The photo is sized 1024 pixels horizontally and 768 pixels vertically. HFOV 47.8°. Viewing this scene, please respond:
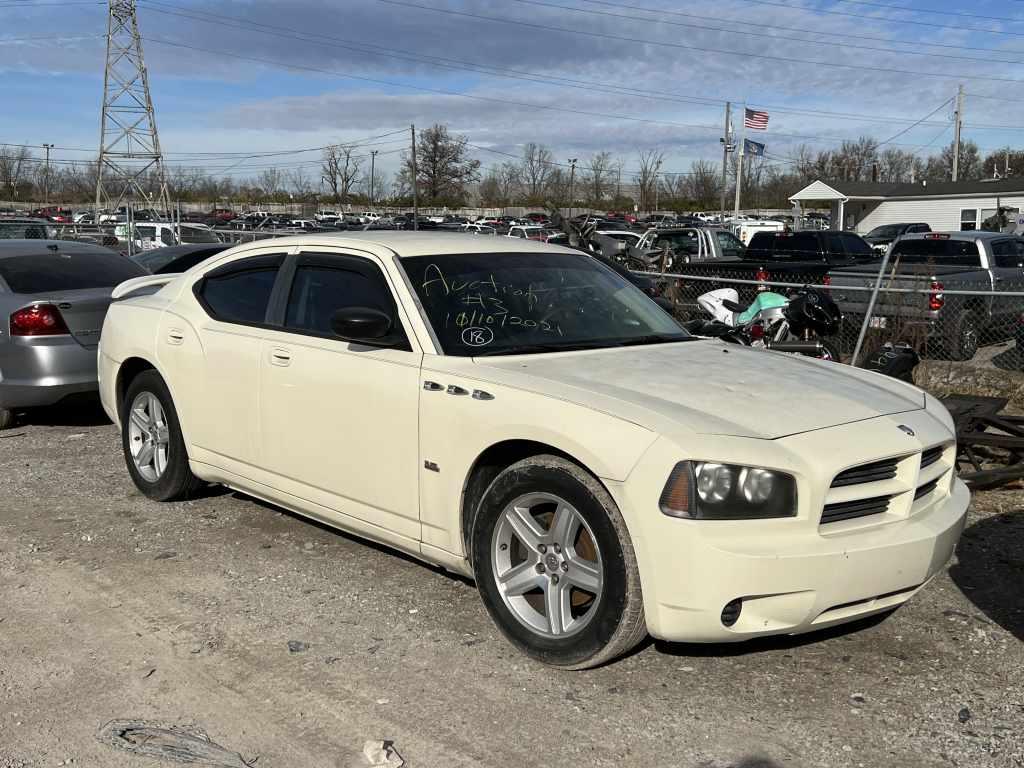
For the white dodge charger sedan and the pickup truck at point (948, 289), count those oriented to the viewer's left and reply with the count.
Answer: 0

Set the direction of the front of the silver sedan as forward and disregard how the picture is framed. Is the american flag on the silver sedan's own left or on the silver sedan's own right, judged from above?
on the silver sedan's own right

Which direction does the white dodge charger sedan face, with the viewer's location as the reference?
facing the viewer and to the right of the viewer

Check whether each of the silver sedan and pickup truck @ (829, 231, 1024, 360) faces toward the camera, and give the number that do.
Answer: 0

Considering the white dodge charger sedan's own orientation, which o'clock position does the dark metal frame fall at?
The dark metal frame is roughly at 9 o'clock from the white dodge charger sedan.

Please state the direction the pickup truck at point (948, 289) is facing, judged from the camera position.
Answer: facing away from the viewer and to the right of the viewer

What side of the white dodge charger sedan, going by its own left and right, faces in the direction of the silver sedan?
back

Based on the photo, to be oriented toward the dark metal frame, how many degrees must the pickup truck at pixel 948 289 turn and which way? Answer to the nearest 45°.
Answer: approximately 135° to its right

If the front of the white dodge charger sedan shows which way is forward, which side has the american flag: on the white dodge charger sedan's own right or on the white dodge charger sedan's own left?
on the white dodge charger sedan's own left

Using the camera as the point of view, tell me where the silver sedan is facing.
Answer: facing away from the viewer and to the left of the viewer

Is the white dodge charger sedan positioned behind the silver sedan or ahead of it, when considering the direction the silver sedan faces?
behind
